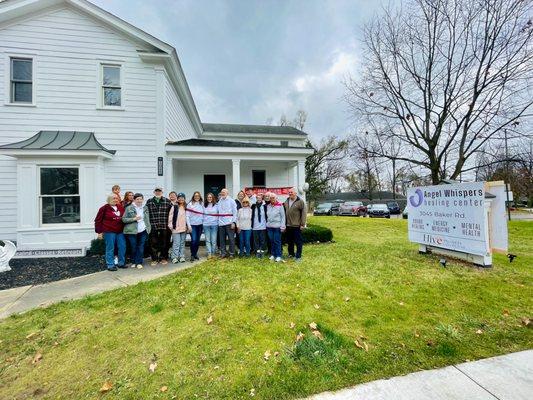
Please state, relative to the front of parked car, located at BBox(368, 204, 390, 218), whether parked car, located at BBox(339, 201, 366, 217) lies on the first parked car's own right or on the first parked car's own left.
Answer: on the first parked car's own right

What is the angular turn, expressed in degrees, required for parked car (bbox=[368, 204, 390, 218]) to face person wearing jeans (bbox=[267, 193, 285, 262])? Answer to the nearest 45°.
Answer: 0° — it already faces them

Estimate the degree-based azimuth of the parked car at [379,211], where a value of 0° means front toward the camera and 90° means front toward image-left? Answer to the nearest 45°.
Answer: approximately 0°

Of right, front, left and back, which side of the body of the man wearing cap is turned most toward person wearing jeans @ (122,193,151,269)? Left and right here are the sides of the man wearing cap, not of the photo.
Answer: right

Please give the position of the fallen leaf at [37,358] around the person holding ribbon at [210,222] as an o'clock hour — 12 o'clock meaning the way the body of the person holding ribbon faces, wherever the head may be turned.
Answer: The fallen leaf is roughly at 1 o'clock from the person holding ribbon.

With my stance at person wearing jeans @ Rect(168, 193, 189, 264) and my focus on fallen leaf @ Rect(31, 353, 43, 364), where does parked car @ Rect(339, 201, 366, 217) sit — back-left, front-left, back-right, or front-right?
back-left
